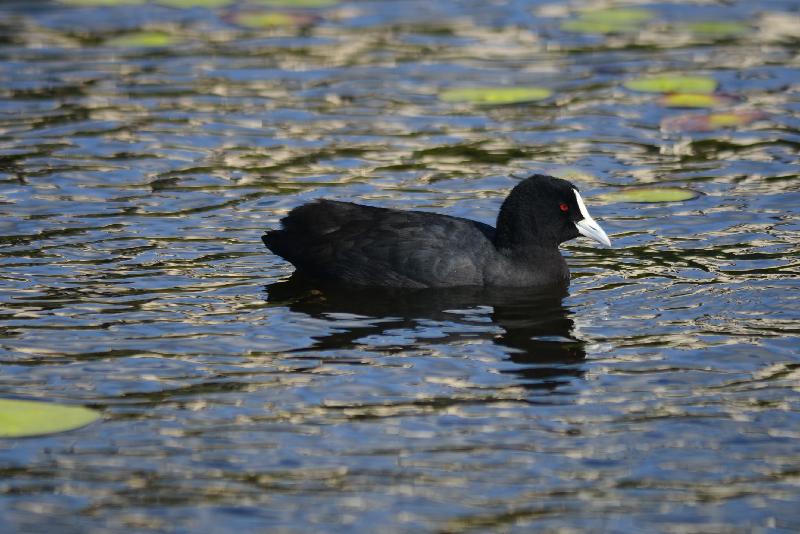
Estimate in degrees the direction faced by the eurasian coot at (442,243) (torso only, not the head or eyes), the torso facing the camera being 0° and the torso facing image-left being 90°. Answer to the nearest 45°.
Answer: approximately 270°

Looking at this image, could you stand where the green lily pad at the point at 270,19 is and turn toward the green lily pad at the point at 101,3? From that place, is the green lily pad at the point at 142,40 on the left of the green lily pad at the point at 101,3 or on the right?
left

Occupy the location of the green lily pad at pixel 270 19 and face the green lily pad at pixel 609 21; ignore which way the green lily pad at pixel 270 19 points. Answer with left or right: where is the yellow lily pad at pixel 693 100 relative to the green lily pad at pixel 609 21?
right

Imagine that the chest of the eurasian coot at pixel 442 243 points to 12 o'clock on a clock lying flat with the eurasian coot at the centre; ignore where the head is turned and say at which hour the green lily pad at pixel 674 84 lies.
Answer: The green lily pad is roughly at 10 o'clock from the eurasian coot.

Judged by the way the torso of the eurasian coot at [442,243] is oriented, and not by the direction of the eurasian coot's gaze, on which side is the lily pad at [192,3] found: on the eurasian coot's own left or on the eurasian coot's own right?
on the eurasian coot's own left

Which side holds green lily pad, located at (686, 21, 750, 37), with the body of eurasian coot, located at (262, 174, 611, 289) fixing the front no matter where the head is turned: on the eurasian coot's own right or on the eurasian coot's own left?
on the eurasian coot's own left

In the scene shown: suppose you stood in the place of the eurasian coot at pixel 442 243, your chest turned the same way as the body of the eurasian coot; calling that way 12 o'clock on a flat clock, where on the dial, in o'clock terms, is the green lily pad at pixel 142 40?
The green lily pad is roughly at 8 o'clock from the eurasian coot.

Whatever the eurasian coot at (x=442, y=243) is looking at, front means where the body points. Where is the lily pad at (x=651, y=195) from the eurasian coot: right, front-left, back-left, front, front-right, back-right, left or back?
front-left

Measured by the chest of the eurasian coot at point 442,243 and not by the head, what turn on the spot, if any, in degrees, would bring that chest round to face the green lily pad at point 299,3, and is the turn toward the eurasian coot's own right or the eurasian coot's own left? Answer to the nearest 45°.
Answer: approximately 90° to the eurasian coot's own left

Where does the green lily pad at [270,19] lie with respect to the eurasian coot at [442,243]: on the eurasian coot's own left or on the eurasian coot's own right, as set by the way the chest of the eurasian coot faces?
on the eurasian coot's own left

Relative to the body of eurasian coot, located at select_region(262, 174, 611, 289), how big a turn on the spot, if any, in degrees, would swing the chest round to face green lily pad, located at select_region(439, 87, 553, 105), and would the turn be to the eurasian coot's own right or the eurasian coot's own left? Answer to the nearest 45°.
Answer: approximately 90° to the eurasian coot's own left

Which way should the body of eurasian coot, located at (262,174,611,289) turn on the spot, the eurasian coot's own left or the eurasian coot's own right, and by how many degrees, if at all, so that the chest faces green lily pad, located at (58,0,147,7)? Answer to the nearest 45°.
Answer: approximately 135° to the eurasian coot's own left

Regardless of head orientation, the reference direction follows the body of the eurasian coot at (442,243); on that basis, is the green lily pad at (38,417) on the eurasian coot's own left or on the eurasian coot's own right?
on the eurasian coot's own right

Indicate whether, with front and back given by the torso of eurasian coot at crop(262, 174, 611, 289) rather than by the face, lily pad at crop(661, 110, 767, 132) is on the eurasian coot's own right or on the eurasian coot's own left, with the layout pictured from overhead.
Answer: on the eurasian coot's own left
